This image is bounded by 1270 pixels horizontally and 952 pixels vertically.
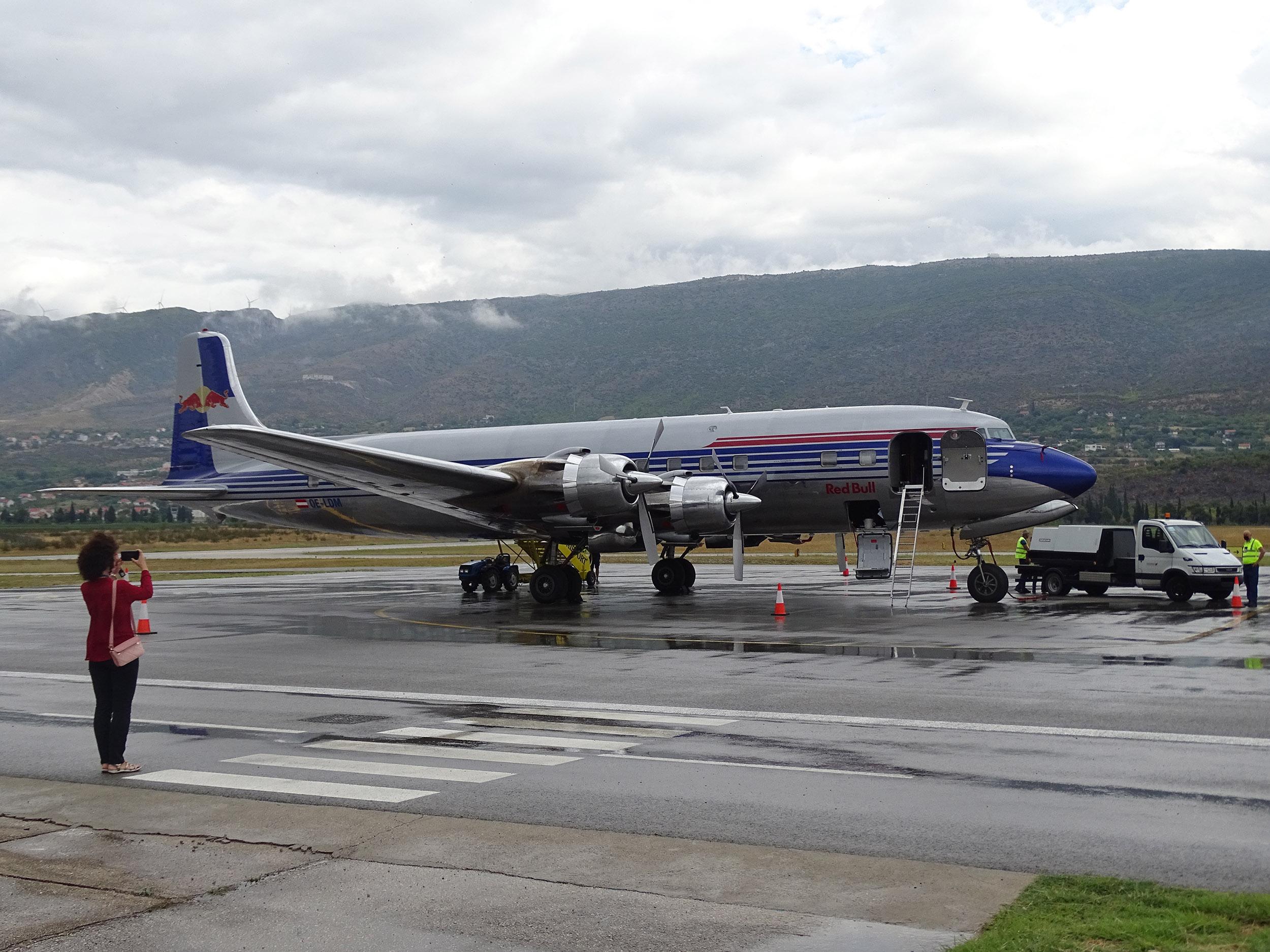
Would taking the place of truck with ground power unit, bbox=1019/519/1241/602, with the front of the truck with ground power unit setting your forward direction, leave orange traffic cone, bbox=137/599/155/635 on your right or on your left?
on your right

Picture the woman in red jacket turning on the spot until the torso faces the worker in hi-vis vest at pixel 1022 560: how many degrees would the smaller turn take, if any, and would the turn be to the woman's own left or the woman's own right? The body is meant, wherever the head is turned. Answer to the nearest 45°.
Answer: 0° — they already face them

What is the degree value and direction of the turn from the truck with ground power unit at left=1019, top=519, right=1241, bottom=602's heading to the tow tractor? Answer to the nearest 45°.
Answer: approximately 135° to its right

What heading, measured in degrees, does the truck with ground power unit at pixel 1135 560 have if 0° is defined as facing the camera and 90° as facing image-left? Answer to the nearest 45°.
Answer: approximately 315°

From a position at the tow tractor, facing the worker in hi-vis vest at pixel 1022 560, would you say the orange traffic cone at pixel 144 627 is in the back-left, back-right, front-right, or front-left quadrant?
back-right

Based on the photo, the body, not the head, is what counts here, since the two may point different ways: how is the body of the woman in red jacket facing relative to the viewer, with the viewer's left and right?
facing away from the viewer and to the right of the viewer

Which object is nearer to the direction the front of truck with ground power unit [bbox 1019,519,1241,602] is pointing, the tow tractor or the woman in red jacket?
the woman in red jacket

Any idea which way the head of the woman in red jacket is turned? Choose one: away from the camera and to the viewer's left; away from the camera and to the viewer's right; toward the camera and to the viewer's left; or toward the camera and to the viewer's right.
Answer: away from the camera and to the viewer's right
